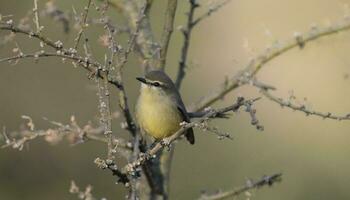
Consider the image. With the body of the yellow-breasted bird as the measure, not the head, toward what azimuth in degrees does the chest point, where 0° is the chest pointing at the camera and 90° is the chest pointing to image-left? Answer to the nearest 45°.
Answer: approximately 45°

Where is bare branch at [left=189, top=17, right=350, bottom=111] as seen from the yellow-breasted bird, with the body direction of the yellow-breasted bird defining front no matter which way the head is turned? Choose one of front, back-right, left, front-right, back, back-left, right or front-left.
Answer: left

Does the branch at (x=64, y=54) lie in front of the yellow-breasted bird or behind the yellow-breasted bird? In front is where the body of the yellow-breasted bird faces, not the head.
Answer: in front

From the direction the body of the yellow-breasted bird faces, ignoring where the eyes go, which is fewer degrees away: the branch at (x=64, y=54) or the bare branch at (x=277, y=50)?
the branch

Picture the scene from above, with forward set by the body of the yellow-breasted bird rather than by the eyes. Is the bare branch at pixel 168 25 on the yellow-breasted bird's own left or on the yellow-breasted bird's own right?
on the yellow-breasted bird's own left
